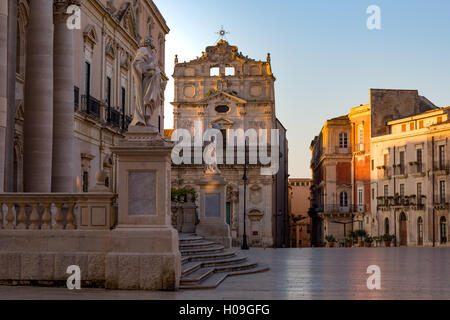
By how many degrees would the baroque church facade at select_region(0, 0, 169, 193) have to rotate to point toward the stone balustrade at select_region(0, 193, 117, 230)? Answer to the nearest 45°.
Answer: approximately 45° to its right

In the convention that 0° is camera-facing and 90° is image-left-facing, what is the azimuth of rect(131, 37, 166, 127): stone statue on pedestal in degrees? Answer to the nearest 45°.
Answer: approximately 315°

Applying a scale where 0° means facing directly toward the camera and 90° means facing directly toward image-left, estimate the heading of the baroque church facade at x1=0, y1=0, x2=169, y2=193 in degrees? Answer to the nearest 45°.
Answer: approximately 315°

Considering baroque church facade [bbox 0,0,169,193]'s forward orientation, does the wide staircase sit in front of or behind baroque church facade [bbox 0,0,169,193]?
in front

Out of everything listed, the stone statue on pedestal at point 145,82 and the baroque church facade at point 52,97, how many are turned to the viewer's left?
0

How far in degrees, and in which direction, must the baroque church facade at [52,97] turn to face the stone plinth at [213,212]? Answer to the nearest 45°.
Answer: approximately 90° to its left

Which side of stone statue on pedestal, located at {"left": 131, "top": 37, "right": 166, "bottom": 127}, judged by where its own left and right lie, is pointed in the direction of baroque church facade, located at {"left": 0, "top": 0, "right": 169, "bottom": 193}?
back

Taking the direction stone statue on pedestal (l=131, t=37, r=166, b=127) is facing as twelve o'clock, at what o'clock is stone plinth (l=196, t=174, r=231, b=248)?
The stone plinth is roughly at 8 o'clock from the stone statue on pedestal.

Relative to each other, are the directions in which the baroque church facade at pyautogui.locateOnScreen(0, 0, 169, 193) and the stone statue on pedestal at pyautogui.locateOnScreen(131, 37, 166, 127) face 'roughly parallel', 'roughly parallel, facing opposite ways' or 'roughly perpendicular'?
roughly parallel

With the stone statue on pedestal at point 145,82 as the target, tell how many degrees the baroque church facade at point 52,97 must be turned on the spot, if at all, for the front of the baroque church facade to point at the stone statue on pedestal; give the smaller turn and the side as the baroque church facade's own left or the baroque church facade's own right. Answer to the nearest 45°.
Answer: approximately 45° to the baroque church facade's own right

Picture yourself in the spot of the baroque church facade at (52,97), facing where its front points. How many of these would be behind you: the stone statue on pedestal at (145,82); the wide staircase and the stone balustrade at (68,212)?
0
